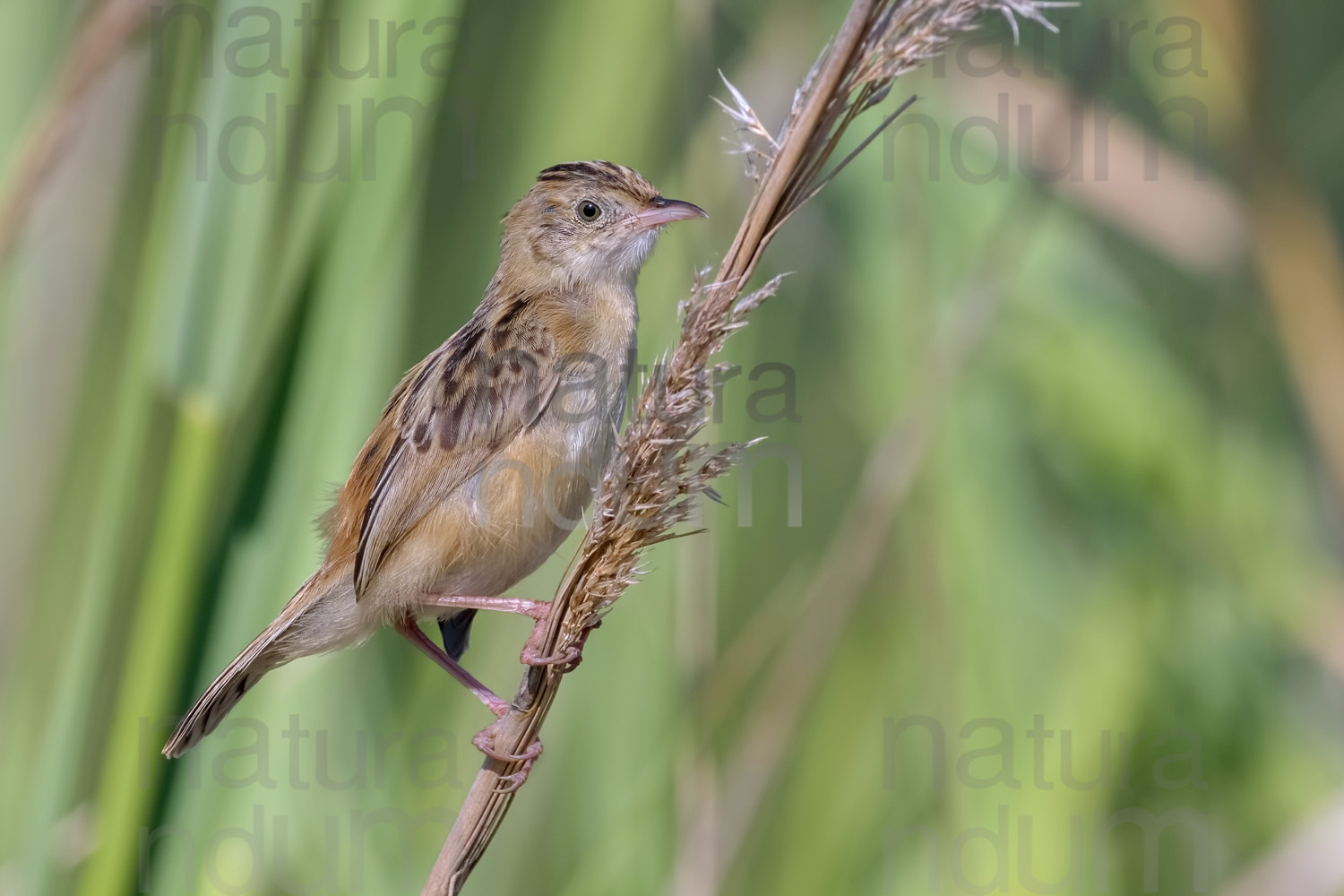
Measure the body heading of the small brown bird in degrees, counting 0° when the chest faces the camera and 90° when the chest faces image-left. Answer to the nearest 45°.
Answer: approximately 270°

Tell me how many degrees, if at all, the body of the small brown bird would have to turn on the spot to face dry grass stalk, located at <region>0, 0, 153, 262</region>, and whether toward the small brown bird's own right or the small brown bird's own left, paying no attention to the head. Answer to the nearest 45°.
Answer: approximately 135° to the small brown bird's own left
